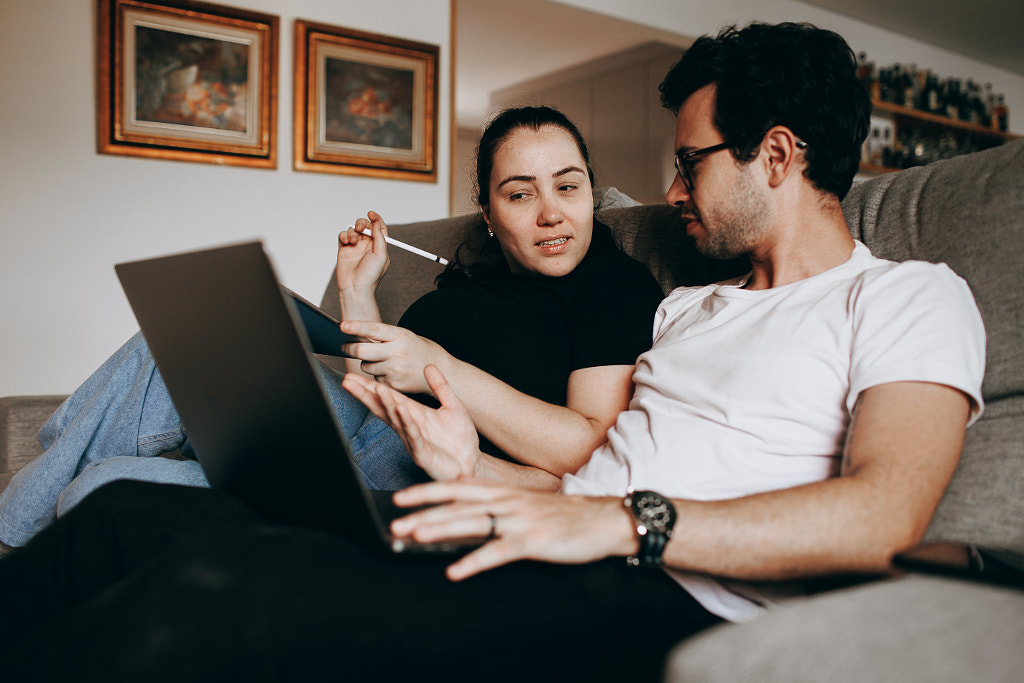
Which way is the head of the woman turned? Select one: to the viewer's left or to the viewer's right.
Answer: to the viewer's right

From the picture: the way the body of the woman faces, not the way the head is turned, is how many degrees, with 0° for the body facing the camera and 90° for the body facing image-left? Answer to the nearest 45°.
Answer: approximately 45°

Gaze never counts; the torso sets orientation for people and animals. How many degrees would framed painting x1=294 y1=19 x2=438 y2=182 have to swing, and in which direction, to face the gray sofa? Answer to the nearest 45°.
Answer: approximately 45° to its right

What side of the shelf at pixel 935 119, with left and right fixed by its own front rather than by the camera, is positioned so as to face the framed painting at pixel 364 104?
right

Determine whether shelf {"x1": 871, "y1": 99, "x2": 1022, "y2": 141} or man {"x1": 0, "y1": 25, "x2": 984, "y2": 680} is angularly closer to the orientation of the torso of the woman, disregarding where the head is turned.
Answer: the man

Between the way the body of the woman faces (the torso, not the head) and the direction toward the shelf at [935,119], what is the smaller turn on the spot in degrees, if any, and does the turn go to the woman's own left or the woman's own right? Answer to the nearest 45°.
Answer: approximately 180°

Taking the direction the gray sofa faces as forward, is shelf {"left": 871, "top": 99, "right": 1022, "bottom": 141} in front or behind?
behind

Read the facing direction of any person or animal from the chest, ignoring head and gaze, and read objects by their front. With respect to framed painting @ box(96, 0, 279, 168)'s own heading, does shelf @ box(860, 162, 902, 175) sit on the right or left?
on its left

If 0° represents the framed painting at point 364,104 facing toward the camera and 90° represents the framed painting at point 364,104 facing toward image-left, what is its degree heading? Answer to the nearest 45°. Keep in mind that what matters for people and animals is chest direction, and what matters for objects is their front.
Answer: approximately 315°

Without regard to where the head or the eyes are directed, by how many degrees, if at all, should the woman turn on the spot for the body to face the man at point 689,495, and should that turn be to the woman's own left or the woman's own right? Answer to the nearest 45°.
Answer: approximately 45° to the woman's own left

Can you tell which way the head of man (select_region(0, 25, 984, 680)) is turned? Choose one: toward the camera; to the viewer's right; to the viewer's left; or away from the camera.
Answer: to the viewer's left
